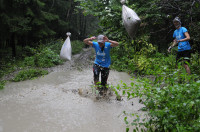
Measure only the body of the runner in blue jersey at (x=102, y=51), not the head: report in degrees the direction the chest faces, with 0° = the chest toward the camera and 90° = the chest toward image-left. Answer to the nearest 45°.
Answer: approximately 0°
